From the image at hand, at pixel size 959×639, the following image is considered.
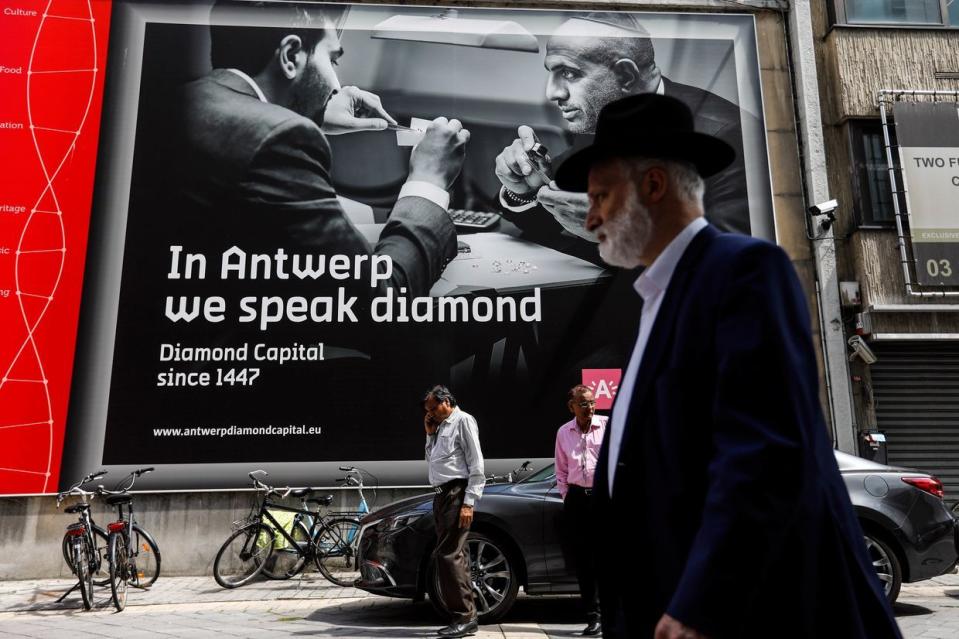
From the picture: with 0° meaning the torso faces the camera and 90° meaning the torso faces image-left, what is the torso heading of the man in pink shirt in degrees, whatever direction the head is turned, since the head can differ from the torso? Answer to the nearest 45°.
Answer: approximately 315°

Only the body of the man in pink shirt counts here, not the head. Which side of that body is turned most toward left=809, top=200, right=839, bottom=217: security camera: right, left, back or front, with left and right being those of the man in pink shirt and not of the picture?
left

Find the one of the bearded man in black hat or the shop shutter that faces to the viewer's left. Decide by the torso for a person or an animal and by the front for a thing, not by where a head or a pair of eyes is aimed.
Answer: the bearded man in black hat

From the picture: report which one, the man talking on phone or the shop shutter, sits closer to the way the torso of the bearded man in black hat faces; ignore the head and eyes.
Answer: the man talking on phone

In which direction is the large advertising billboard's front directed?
toward the camera

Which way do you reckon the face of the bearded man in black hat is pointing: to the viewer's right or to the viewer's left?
to the viewer's left

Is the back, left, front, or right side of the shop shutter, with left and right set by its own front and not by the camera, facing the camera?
front

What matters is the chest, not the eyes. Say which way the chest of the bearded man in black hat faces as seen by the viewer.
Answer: to the viewer's left

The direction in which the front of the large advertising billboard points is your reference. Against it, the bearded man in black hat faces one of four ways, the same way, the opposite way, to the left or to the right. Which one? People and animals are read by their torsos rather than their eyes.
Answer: to the right

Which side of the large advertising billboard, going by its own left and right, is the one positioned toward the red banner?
right

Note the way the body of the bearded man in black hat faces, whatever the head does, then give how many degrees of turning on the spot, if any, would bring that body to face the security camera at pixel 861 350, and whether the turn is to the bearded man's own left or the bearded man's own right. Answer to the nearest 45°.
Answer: approximately 90° to the bearded man's own right
